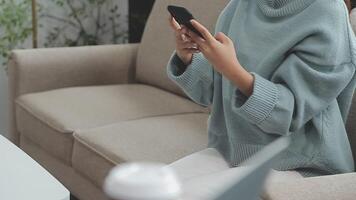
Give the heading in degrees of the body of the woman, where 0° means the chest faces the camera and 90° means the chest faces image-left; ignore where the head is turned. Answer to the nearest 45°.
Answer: approximately 45°

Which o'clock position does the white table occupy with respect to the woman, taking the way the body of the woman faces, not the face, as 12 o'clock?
The white table is roughly at 1 o'clock from the woman.
